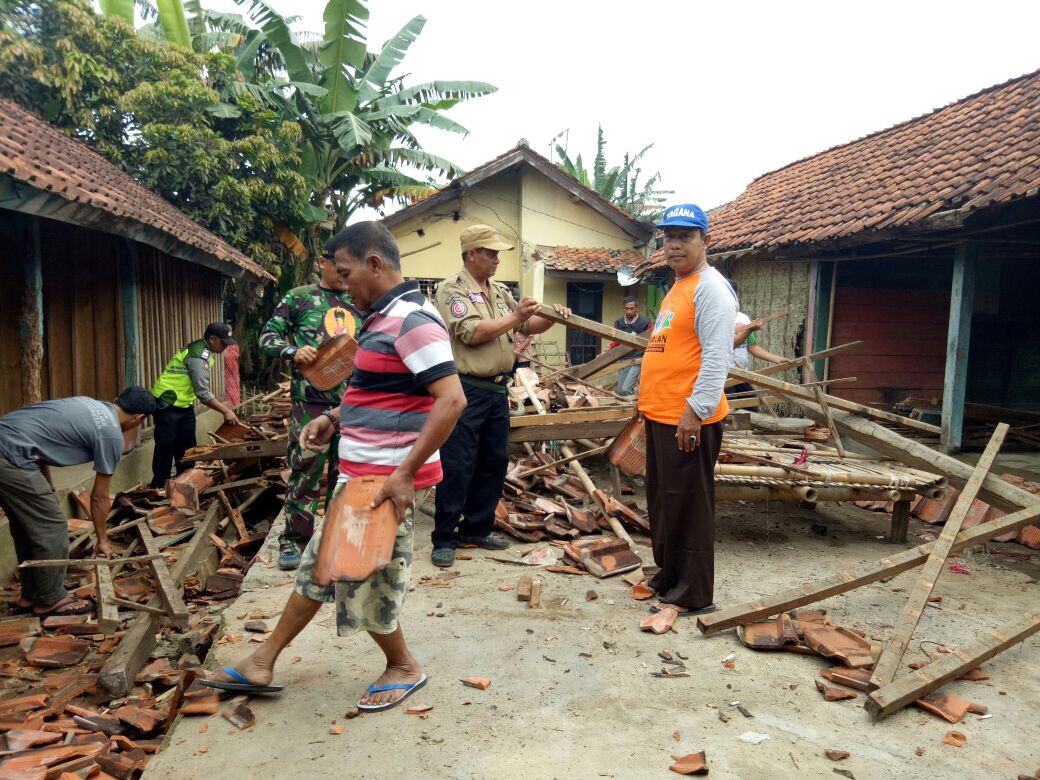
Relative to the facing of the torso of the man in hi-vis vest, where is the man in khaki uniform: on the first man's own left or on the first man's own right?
on the first man's own right

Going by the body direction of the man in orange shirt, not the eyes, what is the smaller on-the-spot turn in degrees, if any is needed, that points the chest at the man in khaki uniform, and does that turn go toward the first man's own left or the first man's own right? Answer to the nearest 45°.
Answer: approximately 45° to the first man's own right

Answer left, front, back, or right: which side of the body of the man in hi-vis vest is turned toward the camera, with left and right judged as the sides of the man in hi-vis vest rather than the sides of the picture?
right

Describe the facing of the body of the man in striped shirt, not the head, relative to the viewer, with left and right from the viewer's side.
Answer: facing to the left of the viewer

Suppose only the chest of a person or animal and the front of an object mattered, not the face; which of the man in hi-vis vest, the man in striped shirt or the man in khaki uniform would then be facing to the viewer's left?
the man in striped shirt

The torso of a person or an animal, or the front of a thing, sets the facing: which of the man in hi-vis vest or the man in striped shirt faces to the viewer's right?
the man in hi-vis vest

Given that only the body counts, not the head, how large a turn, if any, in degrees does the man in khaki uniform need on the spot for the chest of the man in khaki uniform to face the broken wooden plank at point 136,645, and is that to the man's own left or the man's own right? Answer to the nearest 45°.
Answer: approximately 135° to the man's own right

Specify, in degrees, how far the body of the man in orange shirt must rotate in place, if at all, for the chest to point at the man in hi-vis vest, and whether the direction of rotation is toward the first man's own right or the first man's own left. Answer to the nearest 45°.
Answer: approximately 90° to the first man's own right

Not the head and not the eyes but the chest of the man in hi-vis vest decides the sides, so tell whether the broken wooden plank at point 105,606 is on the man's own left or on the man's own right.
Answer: on the man's own right

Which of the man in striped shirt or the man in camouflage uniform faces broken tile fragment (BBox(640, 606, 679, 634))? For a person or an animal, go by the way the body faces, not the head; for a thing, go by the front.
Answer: the man in camouflage uniform

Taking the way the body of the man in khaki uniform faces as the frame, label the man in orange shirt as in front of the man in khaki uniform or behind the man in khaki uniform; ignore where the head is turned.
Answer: in front

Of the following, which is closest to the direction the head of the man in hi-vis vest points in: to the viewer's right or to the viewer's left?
to the viewer's right

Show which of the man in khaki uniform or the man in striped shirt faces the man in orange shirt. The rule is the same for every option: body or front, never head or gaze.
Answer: the man in khaki uniform
